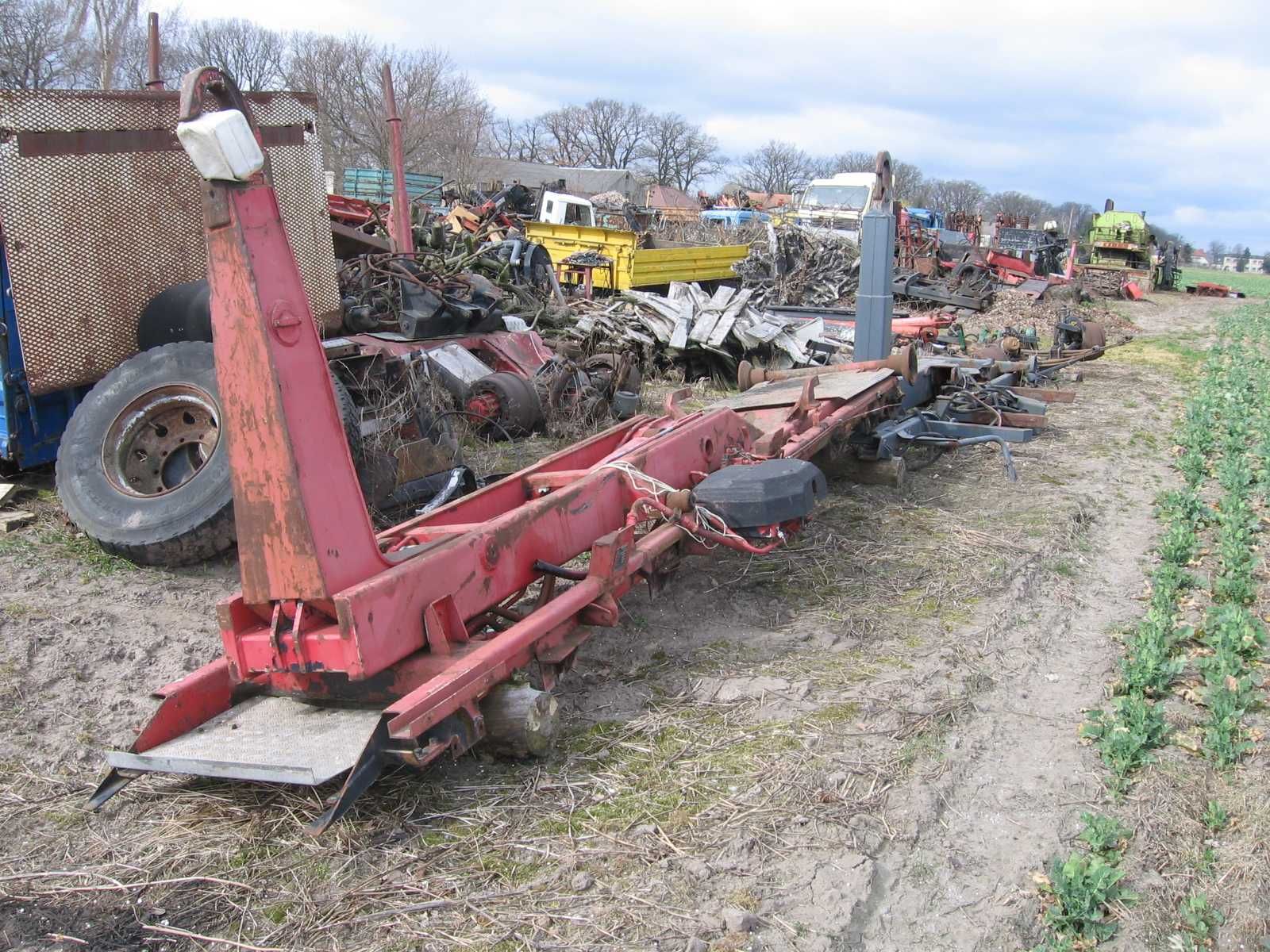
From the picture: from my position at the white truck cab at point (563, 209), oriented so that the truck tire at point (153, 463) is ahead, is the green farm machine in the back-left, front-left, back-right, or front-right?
back-left

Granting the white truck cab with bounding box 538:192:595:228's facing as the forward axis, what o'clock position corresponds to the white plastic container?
The white plastic container is roughly at 3 o'clock from the white truck cab.

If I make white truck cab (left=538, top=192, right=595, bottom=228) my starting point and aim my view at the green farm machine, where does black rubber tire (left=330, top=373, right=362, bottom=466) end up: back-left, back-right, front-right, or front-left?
back-right
